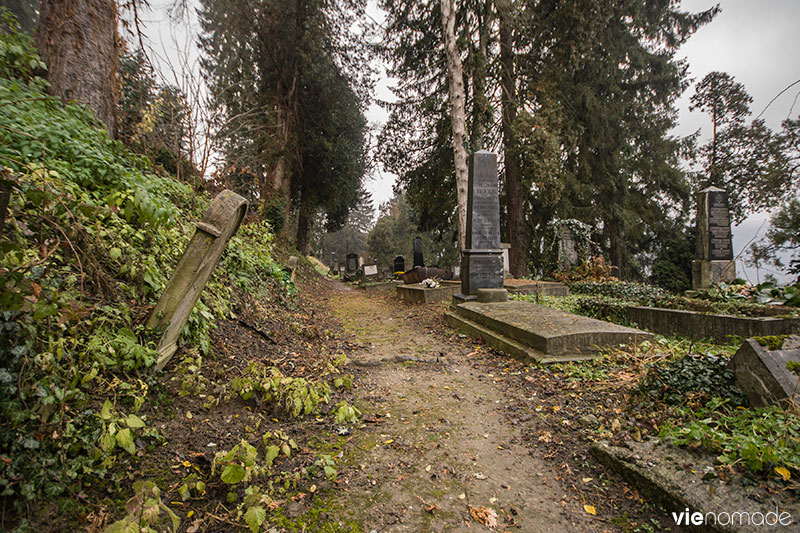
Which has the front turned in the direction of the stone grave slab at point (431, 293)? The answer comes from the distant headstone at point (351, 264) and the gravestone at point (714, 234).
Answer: the distant headstone

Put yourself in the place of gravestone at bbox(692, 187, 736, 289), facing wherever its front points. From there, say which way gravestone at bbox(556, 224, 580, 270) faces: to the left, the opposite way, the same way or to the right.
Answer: the same way

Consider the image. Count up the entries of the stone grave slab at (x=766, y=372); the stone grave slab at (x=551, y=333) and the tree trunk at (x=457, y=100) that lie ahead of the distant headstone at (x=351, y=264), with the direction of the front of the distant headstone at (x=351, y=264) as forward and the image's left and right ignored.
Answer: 3

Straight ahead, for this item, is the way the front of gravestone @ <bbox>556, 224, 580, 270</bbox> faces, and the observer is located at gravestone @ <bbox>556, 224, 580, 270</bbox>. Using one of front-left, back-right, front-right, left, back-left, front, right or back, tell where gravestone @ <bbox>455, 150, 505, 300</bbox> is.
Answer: front-right

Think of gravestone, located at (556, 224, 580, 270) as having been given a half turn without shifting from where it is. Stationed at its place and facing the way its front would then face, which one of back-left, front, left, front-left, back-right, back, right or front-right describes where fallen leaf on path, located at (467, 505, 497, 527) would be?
back-left

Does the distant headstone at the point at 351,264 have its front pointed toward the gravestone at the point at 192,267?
yes

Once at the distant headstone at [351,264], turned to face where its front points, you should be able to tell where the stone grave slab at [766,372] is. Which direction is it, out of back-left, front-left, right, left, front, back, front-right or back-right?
front

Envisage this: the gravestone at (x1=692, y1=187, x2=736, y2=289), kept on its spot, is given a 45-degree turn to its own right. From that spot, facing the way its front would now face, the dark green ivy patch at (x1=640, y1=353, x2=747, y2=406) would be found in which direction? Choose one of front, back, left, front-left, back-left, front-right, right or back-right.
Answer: front

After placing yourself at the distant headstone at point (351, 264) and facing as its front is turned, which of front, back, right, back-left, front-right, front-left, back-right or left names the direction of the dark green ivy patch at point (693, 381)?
front

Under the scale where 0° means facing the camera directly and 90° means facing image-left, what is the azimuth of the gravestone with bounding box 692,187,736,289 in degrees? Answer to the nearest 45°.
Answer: approximately 315°

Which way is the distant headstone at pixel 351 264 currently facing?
toward the camera

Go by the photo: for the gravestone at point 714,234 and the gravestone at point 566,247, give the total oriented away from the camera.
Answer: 0

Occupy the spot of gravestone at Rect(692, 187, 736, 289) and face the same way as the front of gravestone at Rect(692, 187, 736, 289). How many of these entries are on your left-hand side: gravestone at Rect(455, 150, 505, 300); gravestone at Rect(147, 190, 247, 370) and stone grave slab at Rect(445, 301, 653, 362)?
0

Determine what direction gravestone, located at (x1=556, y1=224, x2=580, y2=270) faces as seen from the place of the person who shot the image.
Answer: facing the viewer and to the right of the viewer

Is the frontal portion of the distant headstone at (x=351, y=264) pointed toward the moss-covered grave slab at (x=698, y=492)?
yes

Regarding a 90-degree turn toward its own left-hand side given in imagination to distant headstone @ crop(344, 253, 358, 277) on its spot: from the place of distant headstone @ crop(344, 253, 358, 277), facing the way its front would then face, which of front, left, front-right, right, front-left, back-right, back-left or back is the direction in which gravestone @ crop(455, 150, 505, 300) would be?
right

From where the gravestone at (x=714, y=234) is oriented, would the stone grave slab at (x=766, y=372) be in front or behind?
in front
